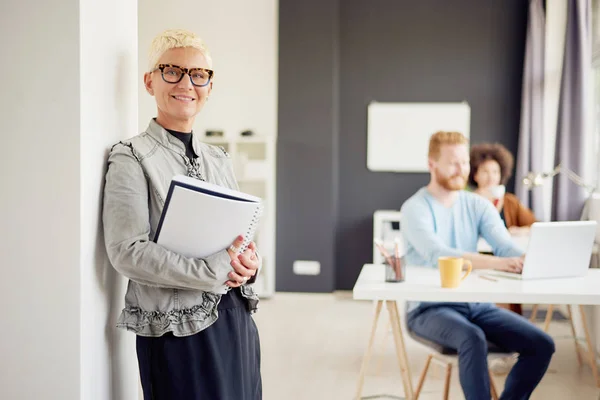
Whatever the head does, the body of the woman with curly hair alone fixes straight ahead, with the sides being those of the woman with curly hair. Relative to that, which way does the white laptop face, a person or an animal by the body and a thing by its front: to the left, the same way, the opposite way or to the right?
to the right

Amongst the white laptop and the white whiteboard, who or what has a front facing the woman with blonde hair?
the white whiteboard

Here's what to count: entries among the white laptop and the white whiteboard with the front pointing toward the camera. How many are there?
1

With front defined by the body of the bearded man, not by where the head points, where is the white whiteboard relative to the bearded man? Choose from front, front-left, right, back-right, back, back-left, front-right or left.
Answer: back-left

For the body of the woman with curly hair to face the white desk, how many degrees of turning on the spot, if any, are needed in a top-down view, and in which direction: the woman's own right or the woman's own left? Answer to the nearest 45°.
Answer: approximately 45° to the woman's own left

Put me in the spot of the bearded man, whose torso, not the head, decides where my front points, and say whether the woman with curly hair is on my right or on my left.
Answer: on my left

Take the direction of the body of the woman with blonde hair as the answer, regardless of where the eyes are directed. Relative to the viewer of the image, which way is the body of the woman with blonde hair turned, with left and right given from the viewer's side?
facing the viewer and to the right of the viewer

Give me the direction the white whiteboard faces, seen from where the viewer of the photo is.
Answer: facing the viewer

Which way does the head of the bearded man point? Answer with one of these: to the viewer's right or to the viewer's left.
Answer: to the viewer's right

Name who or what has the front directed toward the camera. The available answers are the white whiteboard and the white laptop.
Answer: the white whiteboard

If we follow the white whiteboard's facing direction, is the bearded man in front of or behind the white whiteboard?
in front

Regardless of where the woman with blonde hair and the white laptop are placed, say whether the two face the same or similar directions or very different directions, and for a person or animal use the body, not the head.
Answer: very different directions
